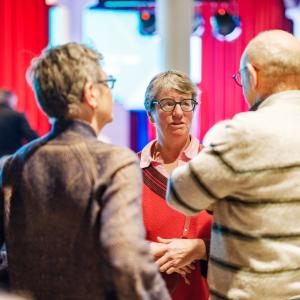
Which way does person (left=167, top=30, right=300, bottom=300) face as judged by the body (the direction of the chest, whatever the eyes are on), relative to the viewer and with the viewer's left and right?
facing away from the viewer and to the left of the viewer

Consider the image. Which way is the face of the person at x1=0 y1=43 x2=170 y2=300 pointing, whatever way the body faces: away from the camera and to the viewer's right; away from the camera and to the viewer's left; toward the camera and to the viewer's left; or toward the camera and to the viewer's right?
away from the camera and to the viewer's right

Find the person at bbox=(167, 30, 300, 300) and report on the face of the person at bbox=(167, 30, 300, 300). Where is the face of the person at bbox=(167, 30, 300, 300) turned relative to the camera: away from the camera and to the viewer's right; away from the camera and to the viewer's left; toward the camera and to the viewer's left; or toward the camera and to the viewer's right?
away from the camera and to the viewer's left

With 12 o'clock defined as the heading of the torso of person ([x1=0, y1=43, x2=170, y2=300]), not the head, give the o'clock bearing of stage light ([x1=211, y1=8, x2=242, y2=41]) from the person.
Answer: The stage light is roughly at 11 o'clock from the person.

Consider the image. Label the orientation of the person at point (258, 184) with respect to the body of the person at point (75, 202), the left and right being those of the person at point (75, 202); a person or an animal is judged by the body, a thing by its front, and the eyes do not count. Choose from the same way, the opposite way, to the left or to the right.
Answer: to the left

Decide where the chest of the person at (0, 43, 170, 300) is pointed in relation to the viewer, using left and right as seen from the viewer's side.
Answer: facing away from the viewer and to the right of the viewer
